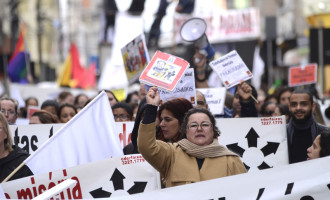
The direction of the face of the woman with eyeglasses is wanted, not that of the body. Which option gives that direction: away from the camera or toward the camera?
toward the camera

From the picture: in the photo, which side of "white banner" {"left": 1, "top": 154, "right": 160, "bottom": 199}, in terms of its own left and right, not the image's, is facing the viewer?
front

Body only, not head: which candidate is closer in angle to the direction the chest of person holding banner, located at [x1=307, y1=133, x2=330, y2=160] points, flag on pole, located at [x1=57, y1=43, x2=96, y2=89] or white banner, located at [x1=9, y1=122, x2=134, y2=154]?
the white banner

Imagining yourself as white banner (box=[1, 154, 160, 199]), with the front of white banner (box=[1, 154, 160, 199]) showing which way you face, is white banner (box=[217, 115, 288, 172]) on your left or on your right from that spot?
on your left

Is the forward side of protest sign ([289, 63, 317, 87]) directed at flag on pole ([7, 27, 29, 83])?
no

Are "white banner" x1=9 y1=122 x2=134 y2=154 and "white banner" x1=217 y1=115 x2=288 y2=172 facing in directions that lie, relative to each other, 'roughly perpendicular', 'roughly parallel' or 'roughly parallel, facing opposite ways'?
roughly parallel

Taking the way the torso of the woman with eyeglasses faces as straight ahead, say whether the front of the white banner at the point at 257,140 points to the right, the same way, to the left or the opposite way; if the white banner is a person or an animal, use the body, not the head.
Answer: the same way

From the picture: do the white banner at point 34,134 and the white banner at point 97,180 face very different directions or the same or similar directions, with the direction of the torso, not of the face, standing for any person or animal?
same or similar directions

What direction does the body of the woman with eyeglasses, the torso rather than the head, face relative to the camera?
toward the camera

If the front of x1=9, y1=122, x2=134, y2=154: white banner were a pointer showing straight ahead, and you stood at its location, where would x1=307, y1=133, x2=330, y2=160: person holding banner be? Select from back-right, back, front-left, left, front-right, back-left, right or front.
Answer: front-left

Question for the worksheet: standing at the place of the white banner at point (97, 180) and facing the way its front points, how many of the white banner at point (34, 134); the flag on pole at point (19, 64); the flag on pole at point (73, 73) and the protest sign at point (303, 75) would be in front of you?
0

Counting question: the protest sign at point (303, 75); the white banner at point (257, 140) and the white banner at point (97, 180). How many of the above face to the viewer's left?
0

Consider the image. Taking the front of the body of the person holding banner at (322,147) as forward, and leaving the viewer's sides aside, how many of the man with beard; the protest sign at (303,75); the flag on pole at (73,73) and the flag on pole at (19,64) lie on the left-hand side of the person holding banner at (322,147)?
0

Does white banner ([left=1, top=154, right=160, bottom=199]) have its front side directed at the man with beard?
no
